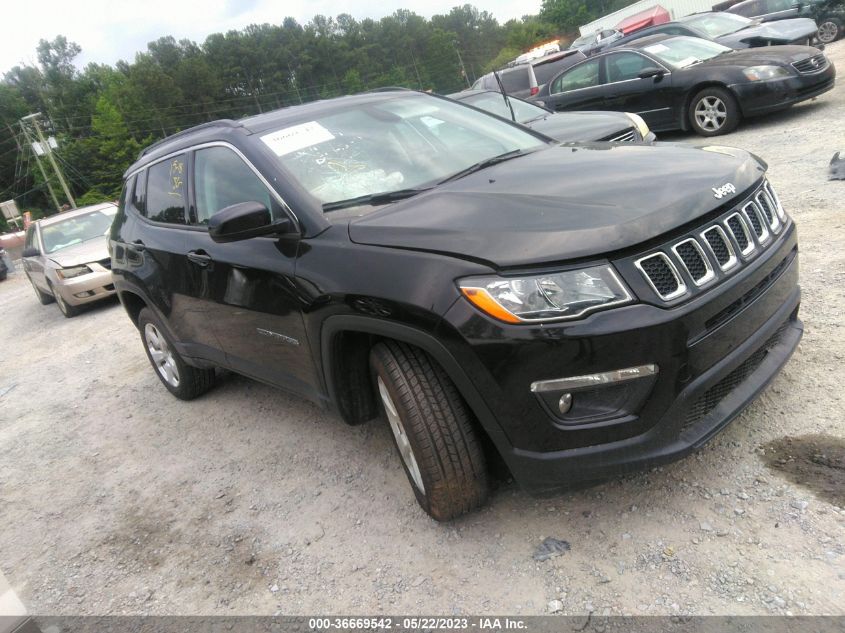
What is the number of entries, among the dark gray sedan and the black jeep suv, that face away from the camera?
0

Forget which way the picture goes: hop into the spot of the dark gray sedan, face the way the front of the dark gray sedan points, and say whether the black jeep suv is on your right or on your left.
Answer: on your right

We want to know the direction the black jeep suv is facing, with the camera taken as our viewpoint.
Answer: facing the viewer and to the right of the viewer

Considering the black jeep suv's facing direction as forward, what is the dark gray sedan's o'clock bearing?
The dark gray sedan is roughly at 8 o'clock from the black jeep suv.

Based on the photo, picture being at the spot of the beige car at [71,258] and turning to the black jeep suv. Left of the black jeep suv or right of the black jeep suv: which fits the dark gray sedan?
left

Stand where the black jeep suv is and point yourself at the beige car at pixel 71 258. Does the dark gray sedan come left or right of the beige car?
right

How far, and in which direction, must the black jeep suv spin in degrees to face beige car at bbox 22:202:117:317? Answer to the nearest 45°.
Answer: approximately 180°
